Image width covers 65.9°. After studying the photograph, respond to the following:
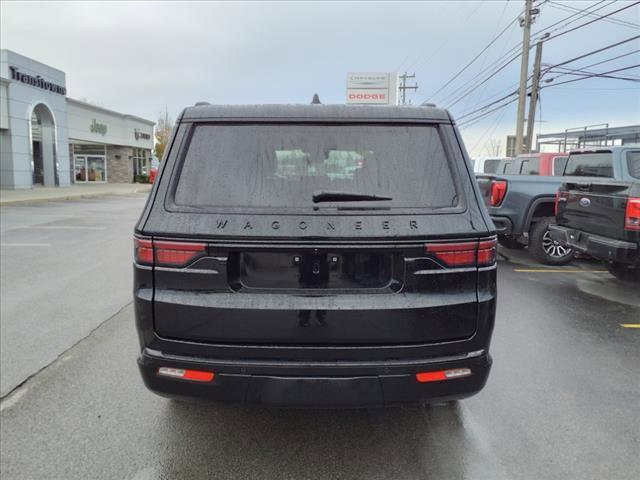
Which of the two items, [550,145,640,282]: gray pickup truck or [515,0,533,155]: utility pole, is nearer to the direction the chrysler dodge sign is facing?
the gray pickup truck

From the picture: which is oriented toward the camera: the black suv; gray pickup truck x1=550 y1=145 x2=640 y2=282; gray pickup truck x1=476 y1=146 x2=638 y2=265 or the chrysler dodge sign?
the chrysler dodge sign

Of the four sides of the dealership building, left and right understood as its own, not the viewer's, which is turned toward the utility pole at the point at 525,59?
front

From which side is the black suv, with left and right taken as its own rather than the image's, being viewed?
back

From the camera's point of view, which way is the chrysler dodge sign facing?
toward the camera

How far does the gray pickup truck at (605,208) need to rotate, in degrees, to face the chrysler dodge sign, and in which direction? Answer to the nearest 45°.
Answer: approximately 90° to its left

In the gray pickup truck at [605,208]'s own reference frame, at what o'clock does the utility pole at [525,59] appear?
The utility pole is roughly at 10 o'clock from the gray pickup truck.

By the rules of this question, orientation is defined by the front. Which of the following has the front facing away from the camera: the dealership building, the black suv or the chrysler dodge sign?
the black suv

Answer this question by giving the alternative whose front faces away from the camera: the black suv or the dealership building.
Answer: the black suv

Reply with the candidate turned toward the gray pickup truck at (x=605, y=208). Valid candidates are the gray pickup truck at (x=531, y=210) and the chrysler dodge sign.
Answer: the chrysler dodge sign

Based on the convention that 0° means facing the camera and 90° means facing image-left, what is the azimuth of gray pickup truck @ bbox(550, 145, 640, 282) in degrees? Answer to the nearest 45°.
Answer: approximately 225°

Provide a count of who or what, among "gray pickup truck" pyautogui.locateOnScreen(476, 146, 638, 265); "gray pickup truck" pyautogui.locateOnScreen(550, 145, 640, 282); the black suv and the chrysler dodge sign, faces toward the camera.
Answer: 1

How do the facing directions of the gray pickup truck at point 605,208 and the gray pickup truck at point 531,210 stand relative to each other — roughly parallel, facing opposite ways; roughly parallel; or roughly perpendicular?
roughly parallel

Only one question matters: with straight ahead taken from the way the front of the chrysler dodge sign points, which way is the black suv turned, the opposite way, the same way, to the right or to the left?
the opposite way

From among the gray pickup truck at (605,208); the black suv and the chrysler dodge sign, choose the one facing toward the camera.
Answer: the chrysler dodge sign

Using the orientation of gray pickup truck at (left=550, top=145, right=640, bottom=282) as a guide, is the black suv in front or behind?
behind

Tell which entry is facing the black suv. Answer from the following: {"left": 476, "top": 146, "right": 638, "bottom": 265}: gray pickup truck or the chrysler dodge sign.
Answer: the chrysler dodge sign

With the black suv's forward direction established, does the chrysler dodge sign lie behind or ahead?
ahead
